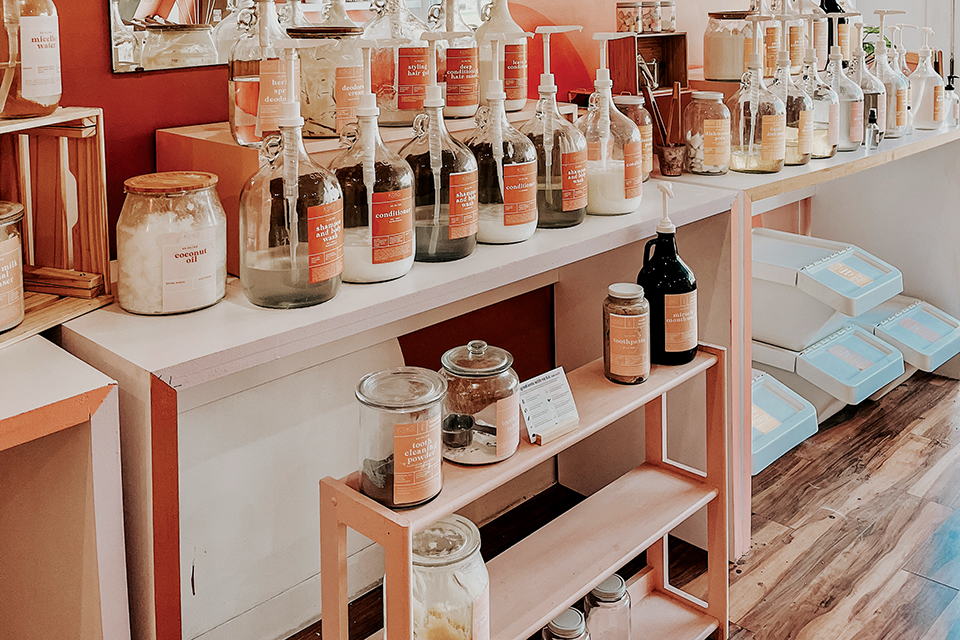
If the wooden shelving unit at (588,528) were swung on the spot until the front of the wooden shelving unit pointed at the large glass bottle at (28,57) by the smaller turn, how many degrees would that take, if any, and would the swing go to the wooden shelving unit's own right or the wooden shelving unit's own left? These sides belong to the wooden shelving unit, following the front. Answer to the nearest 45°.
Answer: approximately 90° to the wooden shelving unit's own right

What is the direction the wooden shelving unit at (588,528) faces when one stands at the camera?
facing the viewer and to the right of the viewer

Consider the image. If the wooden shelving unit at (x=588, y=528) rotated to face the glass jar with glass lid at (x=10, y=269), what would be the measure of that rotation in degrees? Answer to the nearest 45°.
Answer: approximately 90° to its right

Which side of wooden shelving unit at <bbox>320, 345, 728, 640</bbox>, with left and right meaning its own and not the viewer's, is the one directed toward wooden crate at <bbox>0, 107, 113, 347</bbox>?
right

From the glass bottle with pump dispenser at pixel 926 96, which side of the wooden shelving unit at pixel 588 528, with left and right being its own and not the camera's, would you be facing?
left

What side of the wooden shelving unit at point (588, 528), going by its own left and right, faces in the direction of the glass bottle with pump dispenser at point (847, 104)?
left
